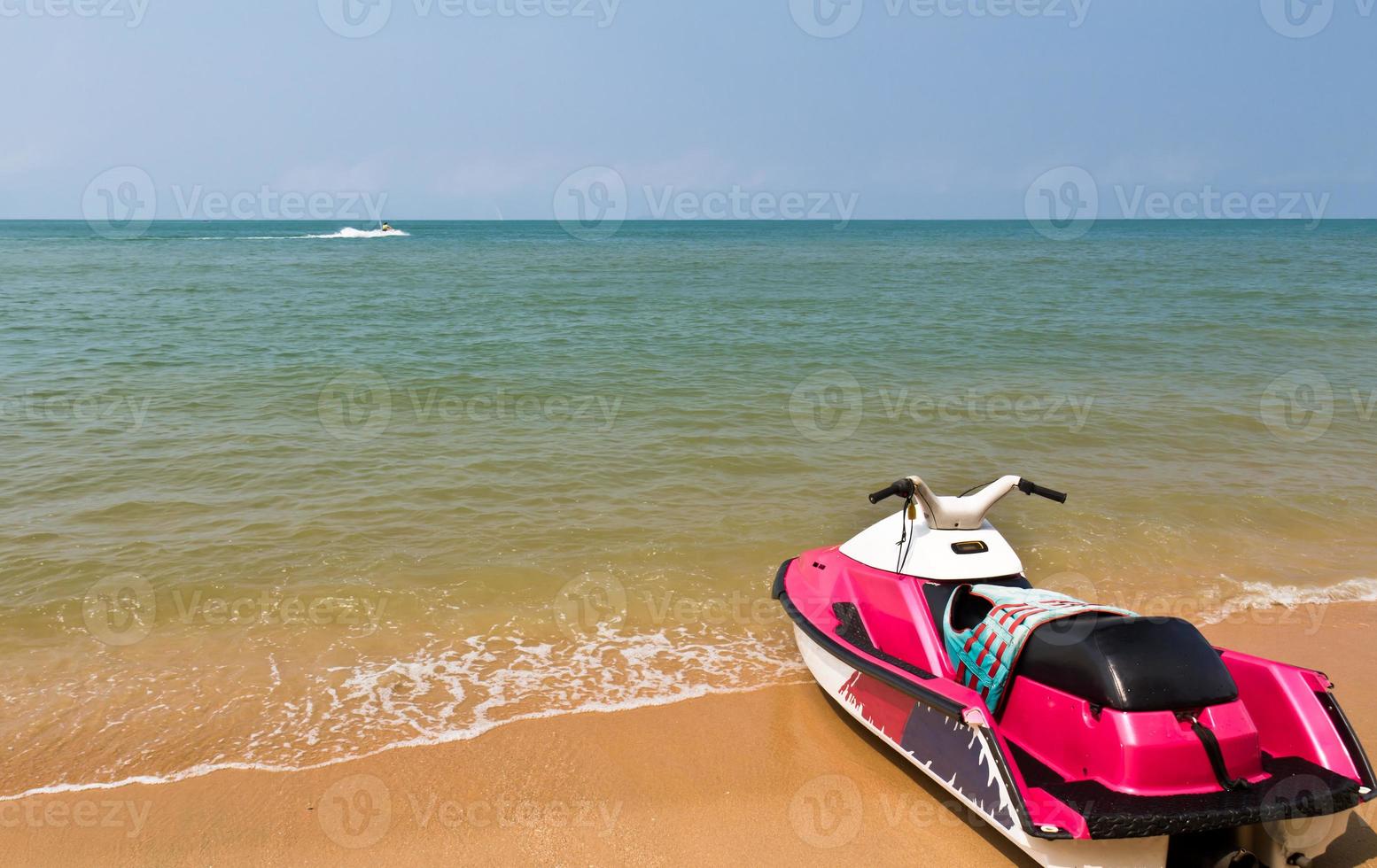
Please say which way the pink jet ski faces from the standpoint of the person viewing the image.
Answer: facing away from the viewer and to the left of the viewer
